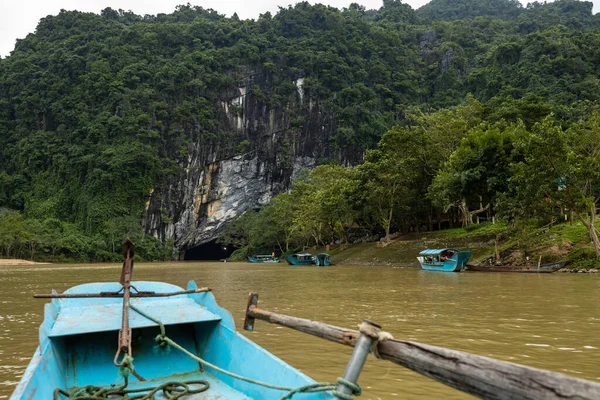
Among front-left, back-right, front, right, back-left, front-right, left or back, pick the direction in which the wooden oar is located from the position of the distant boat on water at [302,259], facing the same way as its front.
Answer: left

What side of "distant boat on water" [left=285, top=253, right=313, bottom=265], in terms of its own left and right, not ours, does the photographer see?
left

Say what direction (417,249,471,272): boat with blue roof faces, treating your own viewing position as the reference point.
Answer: facing the viewer and to the right of the viewer

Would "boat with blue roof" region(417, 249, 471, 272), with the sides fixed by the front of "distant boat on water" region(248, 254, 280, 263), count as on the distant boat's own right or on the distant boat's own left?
on the distant boat's own left

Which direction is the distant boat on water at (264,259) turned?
to the viewer's left

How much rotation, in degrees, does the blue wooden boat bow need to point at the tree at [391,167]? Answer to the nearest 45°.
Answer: approximately 45° to its right

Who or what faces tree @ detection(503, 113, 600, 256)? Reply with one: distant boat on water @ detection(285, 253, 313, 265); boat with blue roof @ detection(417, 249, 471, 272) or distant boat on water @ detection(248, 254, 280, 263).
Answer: the boat with blue roof

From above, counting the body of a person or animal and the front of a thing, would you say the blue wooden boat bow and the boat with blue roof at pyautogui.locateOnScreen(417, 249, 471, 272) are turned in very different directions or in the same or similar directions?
very different directions

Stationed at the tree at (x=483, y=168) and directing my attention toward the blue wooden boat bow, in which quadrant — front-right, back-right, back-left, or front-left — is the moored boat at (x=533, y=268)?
front-left

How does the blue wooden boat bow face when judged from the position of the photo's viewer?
facing away from the viewer
